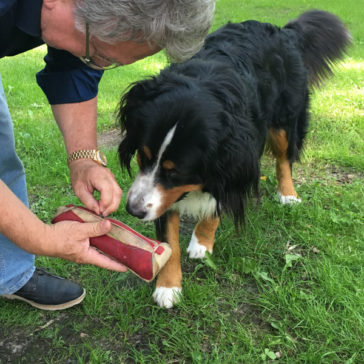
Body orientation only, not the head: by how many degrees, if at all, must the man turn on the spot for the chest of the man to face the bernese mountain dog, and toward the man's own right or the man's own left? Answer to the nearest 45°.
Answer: approximately 45° to the man's own left

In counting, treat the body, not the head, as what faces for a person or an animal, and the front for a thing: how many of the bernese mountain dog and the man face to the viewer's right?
1

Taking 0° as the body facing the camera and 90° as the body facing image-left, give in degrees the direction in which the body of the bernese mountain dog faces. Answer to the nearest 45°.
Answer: approximately 45°

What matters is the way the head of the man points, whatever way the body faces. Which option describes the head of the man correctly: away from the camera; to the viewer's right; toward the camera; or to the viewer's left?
to the viewer's right

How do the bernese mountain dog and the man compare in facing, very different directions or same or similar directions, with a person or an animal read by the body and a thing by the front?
very different directions

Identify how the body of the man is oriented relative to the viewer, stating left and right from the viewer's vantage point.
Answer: facing to the right of the viewer
